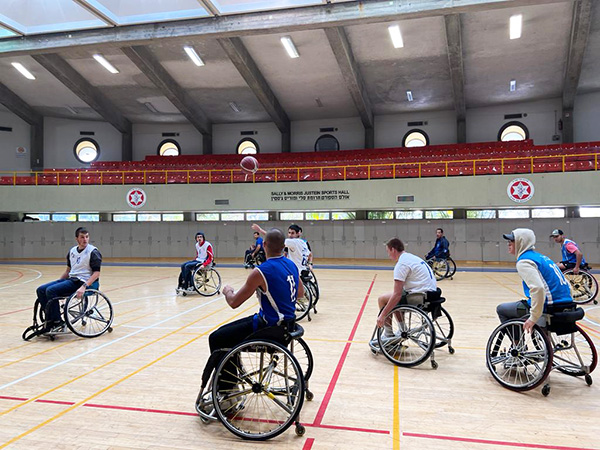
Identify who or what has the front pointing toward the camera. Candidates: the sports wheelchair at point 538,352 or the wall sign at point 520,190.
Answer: the wall sign

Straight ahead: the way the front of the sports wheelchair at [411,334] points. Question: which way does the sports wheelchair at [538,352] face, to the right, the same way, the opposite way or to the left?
the same way

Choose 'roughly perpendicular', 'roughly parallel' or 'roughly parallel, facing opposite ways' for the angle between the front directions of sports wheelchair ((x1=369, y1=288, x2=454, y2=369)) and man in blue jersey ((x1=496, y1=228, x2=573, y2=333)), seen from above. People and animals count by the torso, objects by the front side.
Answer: roughly parallel

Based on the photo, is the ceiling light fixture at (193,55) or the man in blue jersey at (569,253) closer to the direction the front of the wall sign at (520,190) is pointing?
the man in blue jersey

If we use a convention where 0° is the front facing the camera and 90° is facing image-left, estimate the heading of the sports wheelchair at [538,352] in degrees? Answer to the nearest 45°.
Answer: approximately 135°

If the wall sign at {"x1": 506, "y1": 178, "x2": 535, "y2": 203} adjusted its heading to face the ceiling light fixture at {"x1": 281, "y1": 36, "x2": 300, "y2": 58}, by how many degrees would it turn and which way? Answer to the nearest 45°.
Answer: approximately 45° to its right

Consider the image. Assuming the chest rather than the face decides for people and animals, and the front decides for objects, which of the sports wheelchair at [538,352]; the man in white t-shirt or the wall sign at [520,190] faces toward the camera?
the wall sign

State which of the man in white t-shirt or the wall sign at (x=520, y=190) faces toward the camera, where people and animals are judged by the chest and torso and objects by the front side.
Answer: the wall sign

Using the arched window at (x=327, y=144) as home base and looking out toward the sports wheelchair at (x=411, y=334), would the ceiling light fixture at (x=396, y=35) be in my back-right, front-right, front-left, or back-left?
front-left

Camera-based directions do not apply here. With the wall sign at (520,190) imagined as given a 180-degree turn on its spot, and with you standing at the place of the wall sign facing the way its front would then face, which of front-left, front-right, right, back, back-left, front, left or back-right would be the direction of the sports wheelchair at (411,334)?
back

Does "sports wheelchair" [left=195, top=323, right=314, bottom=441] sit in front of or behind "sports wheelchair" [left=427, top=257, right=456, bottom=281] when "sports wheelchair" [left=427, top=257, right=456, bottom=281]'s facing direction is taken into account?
in front

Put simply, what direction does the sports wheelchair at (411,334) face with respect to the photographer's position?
facing away from the viewer and to the left of the viewer

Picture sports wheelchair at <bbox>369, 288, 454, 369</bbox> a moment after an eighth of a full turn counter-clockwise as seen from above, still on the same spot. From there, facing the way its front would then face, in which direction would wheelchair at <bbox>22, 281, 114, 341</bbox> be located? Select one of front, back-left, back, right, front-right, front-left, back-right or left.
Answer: front

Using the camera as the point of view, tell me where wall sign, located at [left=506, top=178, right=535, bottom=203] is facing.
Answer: facing the viewer

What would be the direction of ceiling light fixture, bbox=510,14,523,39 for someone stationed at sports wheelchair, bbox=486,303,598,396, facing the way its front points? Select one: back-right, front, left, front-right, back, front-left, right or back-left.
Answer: front-right

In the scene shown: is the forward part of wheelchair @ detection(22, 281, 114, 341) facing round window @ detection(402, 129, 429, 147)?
no
